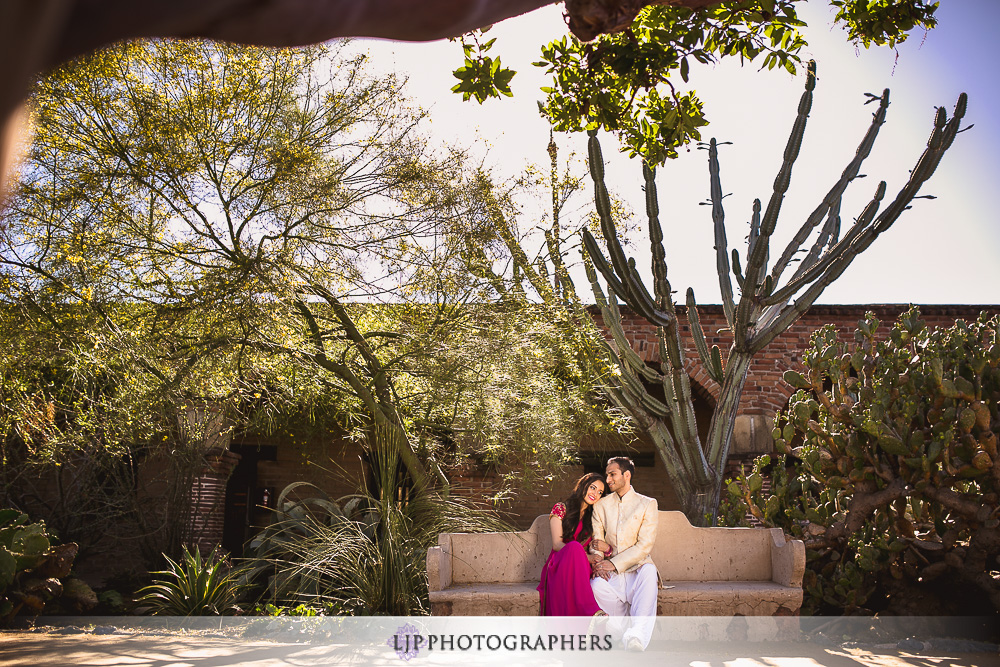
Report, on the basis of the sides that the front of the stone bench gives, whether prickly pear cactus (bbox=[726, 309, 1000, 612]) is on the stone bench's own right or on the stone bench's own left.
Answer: on the stone bench's own left

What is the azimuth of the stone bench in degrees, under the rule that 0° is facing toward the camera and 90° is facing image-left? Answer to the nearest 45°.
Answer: approximately 0°

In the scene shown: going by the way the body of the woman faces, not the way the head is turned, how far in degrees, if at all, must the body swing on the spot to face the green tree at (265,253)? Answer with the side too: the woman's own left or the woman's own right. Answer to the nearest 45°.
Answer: approximately 135° to the woman's own right

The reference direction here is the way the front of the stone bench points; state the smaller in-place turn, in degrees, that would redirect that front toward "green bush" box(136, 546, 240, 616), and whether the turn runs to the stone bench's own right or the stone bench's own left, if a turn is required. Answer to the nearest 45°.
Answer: approximately 90° to the stone bench's own right

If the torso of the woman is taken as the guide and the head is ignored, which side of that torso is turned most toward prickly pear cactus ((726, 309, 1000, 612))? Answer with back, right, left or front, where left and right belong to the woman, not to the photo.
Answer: left

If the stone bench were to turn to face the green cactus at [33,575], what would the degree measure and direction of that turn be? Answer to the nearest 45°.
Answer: approximately 90° to its right

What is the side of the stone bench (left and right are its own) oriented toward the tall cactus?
back

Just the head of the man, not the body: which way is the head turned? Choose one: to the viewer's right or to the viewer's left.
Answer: to the viewer's left

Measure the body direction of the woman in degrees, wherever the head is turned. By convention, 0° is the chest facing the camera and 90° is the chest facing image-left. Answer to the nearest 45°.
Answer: approximately 315°

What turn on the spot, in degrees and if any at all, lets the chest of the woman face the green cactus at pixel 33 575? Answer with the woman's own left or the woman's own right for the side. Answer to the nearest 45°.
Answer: approximately 135° to the woman's own right

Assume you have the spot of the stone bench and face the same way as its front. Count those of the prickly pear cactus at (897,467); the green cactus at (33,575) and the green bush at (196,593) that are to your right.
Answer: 2
